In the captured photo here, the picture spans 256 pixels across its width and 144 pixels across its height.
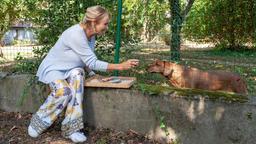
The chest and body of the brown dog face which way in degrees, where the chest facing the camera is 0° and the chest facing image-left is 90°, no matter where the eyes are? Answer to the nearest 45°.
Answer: approximately 90°
